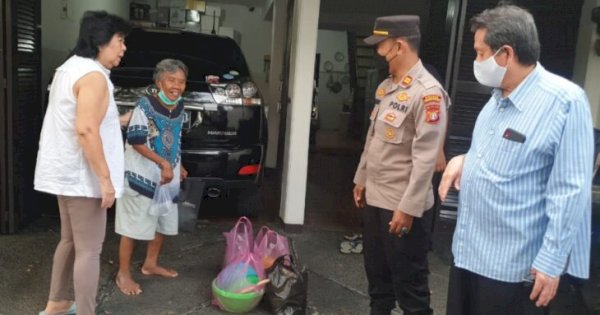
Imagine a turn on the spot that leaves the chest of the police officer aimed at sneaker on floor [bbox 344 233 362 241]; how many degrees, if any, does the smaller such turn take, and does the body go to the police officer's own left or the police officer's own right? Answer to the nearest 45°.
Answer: approximately 135° to the police officer's own right

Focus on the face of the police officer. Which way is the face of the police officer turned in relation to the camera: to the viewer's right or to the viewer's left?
to the viewer's left

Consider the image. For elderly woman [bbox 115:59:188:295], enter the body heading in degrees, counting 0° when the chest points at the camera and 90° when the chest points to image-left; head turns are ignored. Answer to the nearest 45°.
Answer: approximately 315°

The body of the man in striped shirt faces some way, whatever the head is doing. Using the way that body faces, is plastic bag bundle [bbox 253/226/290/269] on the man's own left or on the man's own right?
on the man's own right

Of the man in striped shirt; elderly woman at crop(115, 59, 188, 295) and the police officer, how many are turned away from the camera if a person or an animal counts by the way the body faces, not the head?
0

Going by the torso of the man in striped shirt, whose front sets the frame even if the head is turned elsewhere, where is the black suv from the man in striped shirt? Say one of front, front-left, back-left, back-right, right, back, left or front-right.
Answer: right

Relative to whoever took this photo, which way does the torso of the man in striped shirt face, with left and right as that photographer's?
facing the viewer and to the left of the viewer

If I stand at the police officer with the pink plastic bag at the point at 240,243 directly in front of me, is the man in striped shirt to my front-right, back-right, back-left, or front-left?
back-left

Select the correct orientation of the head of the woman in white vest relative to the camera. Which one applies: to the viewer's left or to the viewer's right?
to the viewer's right

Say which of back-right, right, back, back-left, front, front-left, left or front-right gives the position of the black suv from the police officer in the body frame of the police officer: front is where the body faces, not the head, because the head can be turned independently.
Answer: right
